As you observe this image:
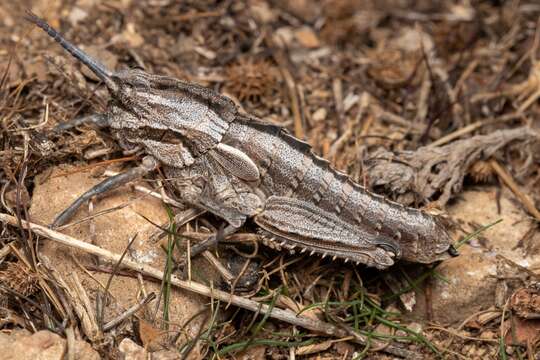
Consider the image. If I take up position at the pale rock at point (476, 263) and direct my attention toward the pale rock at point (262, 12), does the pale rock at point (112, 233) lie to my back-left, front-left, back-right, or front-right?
front-left

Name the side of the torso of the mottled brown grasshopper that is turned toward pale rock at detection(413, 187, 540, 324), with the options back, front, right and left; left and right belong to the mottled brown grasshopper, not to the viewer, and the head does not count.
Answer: back

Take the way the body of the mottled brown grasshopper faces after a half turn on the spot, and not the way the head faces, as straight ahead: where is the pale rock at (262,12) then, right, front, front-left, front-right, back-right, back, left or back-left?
left

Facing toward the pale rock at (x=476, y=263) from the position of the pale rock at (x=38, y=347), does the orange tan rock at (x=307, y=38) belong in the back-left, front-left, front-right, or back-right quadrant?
front-left

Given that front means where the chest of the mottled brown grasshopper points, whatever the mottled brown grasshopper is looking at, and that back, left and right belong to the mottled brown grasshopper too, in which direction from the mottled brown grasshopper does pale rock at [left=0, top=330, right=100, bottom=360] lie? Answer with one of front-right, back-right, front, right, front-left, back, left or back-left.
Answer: front-left

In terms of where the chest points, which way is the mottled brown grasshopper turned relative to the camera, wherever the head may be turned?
to the viewer's left

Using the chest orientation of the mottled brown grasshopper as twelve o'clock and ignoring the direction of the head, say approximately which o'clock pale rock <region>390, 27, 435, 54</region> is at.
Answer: The pale rock is roughly at 4 o'clock from the mottled brown grasshopper.
